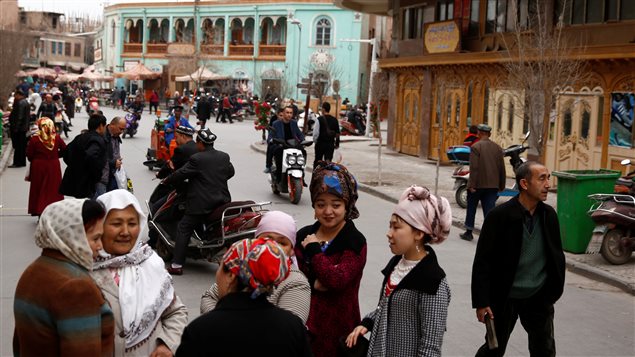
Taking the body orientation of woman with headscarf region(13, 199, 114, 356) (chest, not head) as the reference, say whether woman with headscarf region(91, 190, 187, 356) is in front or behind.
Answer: in front

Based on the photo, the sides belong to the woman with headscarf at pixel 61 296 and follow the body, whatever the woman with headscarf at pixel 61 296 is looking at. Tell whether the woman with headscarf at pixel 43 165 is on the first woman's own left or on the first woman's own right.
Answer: on the first woman's own left

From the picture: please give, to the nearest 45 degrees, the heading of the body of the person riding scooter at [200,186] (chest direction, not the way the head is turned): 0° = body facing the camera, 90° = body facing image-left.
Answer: approximately 135°

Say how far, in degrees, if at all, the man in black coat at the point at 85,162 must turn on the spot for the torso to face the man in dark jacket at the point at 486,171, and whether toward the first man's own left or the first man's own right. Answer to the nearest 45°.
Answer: approximately 45° to the first man's own right

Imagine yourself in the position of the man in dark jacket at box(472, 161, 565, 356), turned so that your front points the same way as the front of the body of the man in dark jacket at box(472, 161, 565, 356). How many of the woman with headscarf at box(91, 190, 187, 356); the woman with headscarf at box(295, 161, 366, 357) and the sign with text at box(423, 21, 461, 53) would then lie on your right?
2

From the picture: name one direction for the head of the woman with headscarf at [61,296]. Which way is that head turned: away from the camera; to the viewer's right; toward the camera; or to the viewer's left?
to the viewer's right

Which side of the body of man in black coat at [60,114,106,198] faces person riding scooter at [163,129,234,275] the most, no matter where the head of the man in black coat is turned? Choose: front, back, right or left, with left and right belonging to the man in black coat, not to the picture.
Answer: right

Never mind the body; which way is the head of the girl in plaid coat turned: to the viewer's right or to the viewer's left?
to the viewer's left

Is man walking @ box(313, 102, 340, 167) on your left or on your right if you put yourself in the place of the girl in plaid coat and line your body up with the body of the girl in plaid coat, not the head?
on your right
